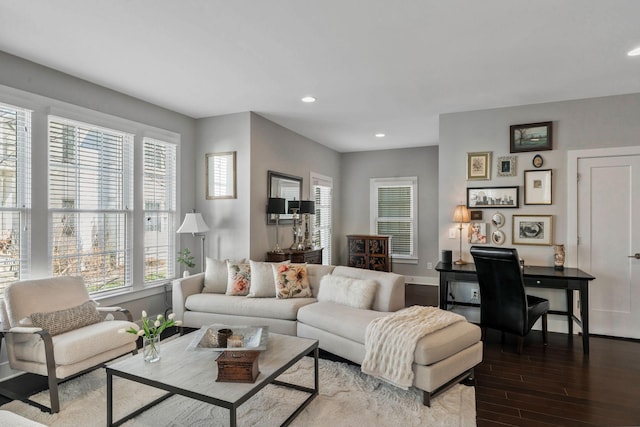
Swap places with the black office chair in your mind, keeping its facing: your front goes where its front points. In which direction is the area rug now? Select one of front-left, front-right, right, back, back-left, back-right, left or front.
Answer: back

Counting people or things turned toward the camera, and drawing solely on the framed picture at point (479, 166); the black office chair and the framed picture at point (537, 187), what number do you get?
2

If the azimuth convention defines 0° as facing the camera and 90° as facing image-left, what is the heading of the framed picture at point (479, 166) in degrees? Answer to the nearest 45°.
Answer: approximately 0°

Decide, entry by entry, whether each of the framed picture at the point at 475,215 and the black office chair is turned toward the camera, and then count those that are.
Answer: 1

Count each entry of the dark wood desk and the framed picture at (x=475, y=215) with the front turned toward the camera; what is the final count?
2
